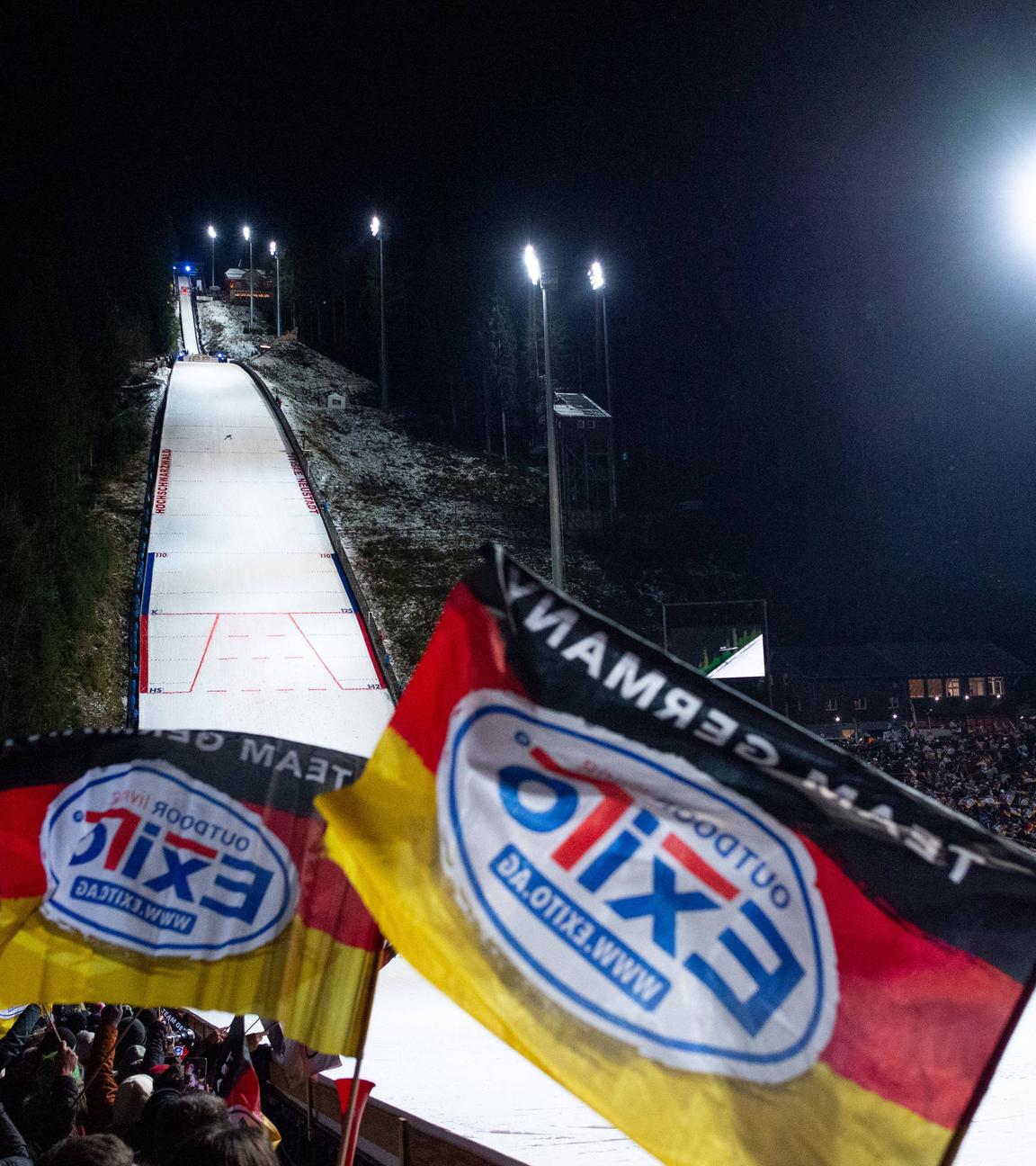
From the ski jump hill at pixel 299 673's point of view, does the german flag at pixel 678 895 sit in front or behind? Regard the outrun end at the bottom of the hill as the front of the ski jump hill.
in front

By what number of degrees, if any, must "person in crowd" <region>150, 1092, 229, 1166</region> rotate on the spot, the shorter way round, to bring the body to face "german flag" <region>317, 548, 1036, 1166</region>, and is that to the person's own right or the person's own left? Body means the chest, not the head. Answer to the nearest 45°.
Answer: approximately 135° to the person's own right

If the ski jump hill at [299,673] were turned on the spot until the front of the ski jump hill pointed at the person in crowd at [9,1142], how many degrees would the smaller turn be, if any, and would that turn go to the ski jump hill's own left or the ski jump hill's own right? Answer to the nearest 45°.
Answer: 0° — it already faces them

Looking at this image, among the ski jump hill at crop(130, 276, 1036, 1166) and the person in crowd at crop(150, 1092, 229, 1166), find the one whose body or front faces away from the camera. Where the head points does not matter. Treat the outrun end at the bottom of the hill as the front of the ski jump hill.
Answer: the person in crowd

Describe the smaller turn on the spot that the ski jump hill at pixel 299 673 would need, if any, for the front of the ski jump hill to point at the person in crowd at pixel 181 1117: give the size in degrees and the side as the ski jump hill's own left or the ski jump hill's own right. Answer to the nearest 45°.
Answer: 0° — it already faces them

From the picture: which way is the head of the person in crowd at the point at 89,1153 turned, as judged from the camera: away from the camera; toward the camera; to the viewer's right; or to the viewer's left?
away from the camera

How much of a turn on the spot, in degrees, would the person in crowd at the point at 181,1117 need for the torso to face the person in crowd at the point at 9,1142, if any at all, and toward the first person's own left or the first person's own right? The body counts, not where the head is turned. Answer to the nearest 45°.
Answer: approximately 45° to the first person's own left

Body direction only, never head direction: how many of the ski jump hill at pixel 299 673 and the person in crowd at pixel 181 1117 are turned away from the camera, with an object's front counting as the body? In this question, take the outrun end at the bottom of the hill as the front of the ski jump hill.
1

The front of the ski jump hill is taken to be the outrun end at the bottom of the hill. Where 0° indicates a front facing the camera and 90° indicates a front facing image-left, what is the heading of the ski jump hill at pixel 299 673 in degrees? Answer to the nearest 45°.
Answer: approximately 0°

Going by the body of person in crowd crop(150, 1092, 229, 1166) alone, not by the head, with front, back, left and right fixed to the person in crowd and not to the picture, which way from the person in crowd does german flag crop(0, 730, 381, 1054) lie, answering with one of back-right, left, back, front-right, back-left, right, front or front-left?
front

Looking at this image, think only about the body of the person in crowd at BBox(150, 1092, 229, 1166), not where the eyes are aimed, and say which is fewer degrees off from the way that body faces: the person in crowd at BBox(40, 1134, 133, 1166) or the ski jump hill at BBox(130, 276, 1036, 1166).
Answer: the ski jump hill

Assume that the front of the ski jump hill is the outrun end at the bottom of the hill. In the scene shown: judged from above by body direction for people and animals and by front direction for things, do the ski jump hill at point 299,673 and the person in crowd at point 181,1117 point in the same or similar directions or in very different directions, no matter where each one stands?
very different directions

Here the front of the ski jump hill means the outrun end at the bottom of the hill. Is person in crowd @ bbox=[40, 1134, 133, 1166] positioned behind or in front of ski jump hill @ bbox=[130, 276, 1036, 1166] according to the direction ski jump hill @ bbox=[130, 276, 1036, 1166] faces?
in front

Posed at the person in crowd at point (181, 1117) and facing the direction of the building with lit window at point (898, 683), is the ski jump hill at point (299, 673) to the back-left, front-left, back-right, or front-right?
front-left

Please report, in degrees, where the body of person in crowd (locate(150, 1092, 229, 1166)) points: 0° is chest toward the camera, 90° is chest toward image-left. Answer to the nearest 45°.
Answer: approximately 180°
